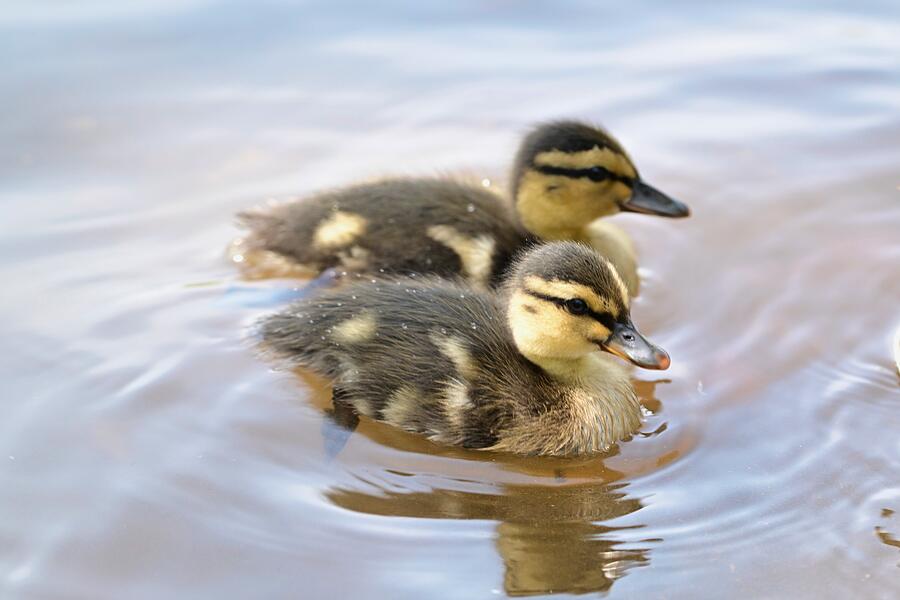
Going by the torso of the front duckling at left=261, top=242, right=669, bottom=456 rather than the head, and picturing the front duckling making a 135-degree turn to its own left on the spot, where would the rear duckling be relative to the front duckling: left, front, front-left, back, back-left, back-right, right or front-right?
front

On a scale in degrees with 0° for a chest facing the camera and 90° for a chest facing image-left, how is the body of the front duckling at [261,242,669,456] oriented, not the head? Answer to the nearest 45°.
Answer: approximately 315°

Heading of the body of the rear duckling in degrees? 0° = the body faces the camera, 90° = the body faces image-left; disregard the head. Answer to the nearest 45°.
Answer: approximately 270°
